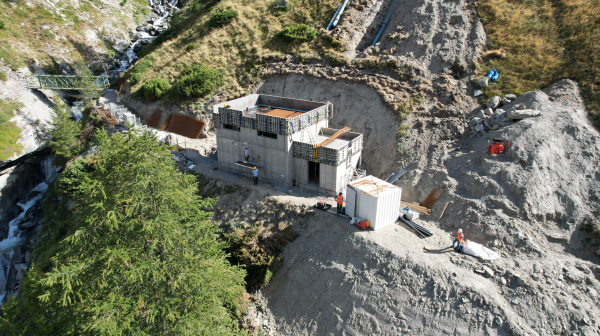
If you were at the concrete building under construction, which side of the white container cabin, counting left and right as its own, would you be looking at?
right

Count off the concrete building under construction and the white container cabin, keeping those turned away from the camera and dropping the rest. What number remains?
0

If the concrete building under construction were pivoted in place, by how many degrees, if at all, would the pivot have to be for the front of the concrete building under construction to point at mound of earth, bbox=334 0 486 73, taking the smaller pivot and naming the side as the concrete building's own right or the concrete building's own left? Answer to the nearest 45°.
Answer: approximately 180°

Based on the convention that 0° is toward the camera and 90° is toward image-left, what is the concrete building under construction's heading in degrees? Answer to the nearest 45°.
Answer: approximately 45°

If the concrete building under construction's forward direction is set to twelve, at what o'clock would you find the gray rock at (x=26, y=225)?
The gray rock is roughly at 2 o'clock from the concrete building under construction.

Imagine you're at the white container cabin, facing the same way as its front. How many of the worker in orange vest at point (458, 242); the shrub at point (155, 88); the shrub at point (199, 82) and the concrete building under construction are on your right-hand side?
3

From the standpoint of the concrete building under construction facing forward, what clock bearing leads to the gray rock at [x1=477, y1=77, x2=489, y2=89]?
The gray rock is roughly at 7 o'clock from the concrete building under construction.

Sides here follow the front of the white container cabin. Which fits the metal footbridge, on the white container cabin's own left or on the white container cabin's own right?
on the white container cabin's own right

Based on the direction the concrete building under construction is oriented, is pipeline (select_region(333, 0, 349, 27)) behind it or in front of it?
behind

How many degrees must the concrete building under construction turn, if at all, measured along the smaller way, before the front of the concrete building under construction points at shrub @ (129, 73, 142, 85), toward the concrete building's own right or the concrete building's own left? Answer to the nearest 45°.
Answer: approximately 90° to the concrete building's own right

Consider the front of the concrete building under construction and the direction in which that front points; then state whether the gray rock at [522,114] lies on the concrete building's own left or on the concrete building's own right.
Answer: on the concrete building's own left

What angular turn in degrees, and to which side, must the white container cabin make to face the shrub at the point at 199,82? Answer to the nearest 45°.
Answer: approximately 90° to its right

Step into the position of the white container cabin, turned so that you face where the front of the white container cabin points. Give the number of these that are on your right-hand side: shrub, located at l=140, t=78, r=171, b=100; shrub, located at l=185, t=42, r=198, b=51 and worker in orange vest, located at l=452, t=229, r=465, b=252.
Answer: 2

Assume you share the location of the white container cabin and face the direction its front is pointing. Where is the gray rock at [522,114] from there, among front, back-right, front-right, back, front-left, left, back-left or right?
back
